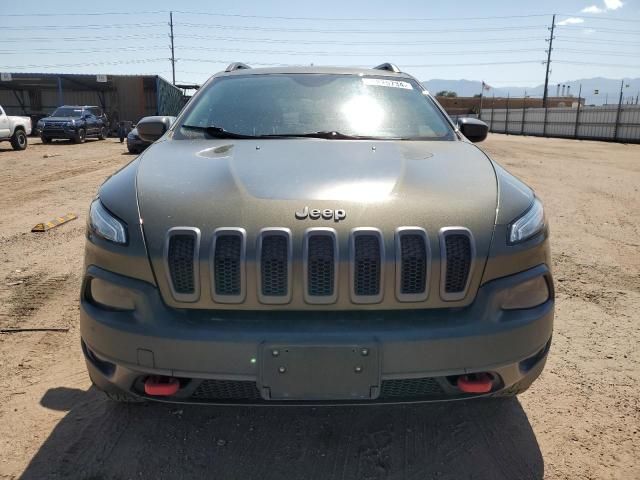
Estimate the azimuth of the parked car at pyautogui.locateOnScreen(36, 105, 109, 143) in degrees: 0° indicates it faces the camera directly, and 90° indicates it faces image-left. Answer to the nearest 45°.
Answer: approximately 45°

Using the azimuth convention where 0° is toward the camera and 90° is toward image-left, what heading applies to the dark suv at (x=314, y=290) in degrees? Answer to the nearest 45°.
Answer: approximately 0°

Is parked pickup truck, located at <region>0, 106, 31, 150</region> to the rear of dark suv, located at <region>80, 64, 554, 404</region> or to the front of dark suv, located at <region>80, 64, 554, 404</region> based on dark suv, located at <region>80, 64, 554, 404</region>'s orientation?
to the rear

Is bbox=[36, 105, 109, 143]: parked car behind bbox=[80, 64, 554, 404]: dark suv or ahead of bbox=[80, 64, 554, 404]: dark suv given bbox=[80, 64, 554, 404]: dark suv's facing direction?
behind

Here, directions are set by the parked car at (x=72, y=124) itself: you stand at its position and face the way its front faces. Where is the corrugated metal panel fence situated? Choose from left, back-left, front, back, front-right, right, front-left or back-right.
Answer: back-left

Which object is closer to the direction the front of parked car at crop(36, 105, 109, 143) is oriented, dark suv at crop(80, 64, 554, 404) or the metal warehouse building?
the dark suv

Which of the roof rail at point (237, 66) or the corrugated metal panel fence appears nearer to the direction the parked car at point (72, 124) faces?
the roof rail

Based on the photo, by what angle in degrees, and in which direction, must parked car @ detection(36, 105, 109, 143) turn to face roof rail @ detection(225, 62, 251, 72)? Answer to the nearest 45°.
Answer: approximately 45° to its left

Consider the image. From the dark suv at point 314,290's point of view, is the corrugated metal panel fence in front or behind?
behind

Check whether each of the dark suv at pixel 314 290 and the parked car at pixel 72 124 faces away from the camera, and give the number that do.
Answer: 0
